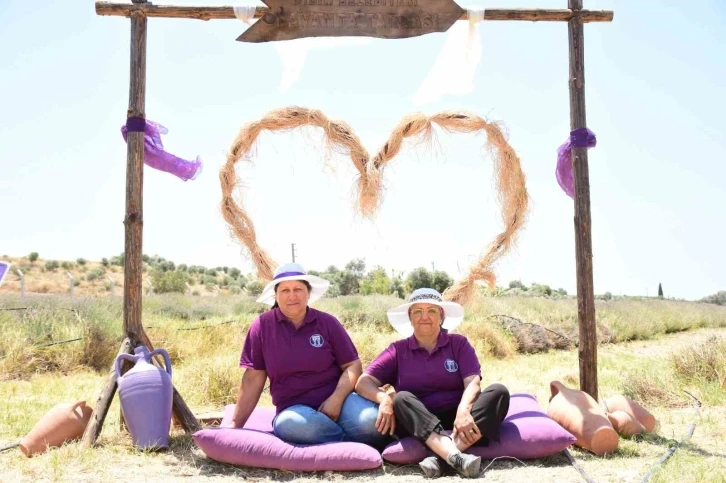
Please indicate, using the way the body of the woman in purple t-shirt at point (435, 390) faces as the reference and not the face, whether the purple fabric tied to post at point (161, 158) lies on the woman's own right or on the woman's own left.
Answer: on the woman's own right

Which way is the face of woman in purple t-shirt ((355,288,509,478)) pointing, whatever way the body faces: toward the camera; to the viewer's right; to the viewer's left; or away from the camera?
toward the camera

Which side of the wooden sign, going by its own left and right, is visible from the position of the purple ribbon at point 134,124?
right

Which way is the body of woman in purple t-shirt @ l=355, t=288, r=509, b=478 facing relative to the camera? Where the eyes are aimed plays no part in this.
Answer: toward the camera

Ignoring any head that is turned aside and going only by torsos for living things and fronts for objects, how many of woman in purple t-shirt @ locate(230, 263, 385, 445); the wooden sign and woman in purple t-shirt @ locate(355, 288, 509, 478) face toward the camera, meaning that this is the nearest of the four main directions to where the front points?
3

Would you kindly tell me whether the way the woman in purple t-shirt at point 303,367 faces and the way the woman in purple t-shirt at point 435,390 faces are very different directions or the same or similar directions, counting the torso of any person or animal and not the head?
same or similar directions

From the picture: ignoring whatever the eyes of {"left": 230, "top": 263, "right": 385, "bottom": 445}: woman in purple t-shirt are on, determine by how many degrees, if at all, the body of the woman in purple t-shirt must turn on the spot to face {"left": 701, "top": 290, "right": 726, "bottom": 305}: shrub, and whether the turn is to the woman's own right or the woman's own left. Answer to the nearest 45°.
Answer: approximately 135° to the woman's own left

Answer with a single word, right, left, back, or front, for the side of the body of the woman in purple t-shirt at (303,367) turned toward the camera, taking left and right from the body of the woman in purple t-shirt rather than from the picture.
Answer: front

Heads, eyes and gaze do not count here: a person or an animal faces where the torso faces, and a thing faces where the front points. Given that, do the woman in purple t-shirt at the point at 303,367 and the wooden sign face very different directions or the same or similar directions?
same or similar directions

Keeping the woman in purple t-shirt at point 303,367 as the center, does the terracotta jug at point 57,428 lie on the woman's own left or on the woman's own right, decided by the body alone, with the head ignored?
on the woman's own right

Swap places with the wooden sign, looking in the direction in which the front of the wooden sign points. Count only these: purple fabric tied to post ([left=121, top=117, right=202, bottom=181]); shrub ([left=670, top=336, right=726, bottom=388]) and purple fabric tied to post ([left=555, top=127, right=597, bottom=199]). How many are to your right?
1
